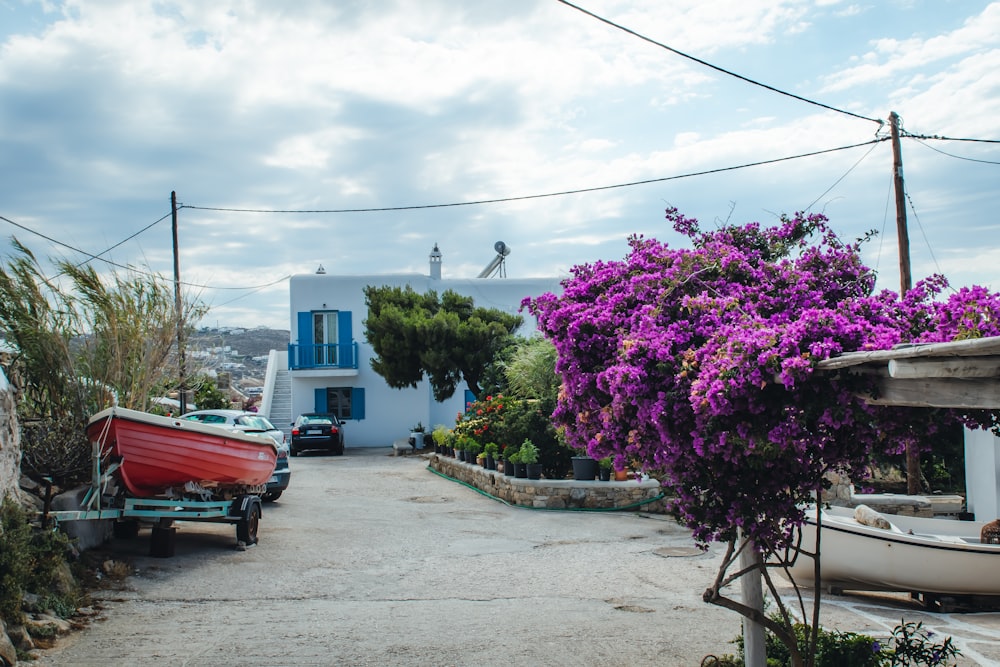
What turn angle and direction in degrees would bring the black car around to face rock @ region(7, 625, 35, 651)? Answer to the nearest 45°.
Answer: approximately 180°

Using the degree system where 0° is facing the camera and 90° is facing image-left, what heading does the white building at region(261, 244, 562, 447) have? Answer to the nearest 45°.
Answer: approximately 0°

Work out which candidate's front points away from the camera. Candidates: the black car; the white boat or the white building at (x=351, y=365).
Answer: the black car

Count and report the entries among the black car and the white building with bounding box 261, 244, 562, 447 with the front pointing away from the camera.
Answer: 1

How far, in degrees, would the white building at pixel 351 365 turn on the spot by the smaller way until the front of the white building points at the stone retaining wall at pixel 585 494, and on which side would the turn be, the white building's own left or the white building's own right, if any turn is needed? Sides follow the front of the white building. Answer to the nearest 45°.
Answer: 0° — it already faces it

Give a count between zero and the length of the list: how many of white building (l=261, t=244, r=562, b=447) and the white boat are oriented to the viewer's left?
1

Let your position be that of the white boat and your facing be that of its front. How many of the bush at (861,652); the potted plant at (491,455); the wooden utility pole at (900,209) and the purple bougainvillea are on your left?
2

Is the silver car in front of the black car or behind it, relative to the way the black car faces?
behind

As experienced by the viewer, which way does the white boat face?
facing to the left of the viewer

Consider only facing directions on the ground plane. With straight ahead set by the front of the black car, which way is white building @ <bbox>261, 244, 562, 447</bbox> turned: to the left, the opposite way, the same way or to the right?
the opposite way

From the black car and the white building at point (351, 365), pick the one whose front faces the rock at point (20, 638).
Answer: the white building

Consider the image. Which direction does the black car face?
away from the camera

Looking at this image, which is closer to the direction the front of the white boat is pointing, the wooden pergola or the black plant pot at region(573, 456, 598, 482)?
the black plant pot
